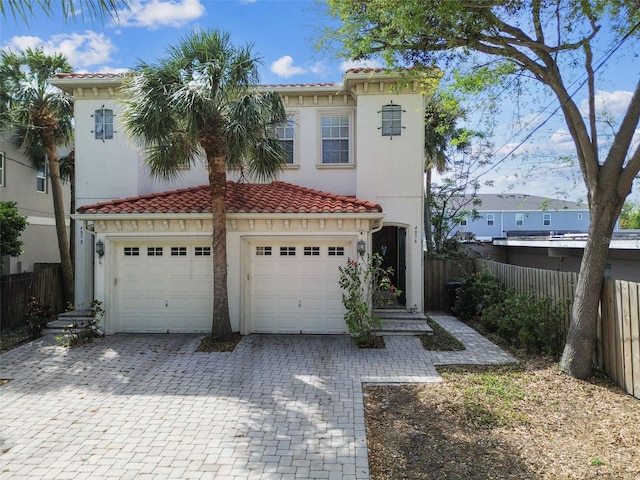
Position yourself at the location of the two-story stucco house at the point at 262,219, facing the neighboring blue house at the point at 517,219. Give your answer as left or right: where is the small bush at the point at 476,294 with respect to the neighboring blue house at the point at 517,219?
right

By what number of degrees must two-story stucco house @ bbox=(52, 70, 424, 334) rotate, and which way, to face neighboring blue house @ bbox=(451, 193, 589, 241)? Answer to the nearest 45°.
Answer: approximately 135° to its left

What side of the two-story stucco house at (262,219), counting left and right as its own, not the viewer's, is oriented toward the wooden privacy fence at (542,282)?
left

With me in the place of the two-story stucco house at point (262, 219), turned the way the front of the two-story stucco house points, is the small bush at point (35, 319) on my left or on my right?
on my right

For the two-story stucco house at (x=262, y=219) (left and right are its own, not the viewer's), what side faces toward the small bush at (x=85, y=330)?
right

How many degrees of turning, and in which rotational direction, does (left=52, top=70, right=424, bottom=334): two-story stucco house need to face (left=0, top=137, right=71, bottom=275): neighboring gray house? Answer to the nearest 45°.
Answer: approximately 135° to its right

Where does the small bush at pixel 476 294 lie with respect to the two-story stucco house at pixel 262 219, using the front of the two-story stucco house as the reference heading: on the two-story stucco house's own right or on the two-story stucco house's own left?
on the two-story stucco house's own left

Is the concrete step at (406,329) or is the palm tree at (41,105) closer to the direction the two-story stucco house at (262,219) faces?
the concrete step

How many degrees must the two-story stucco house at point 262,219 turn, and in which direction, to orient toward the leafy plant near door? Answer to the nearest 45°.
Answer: approximately 45° to its left

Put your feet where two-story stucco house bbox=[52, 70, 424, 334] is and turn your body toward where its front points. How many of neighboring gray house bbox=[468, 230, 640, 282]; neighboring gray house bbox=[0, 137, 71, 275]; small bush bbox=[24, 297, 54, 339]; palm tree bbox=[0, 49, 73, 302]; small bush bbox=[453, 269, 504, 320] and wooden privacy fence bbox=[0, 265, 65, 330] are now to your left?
2

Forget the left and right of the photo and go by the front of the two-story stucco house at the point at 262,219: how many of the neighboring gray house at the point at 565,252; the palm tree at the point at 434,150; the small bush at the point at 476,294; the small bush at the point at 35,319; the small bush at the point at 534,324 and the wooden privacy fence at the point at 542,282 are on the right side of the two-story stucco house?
1

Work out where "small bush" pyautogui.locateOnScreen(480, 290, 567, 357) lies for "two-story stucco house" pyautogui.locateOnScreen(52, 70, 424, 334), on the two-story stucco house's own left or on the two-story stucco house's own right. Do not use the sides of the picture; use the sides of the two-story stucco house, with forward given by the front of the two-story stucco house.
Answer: on the two-story stucco house's own left

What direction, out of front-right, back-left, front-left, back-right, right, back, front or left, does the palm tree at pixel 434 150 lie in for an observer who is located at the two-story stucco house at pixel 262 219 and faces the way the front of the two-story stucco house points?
back-left
